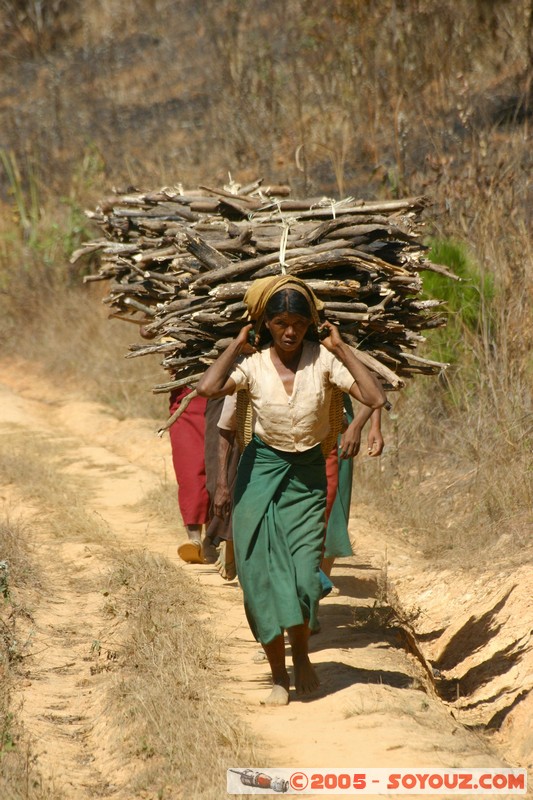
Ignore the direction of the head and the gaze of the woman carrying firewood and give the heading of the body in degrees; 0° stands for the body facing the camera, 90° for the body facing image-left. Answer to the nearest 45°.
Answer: approximately 0°
